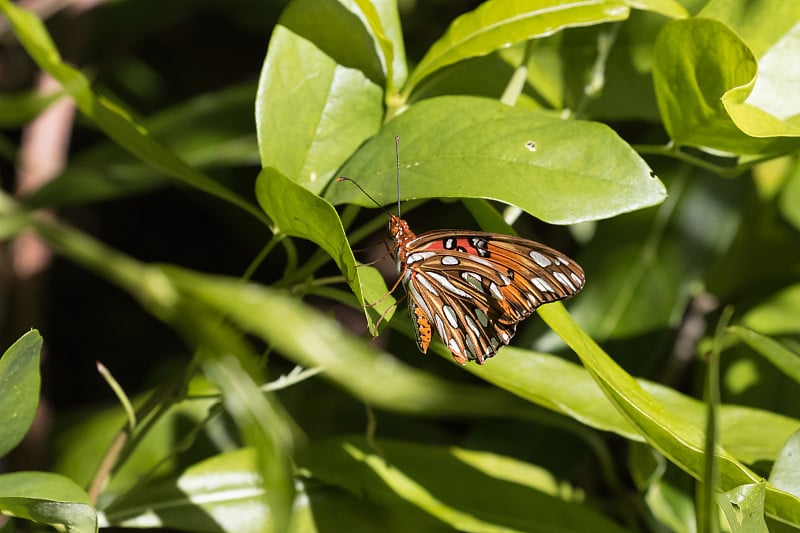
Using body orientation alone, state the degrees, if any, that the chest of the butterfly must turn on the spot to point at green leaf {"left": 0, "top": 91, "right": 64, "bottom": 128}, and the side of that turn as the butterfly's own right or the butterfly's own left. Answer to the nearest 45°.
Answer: approximately 45° to the butterfly's own right

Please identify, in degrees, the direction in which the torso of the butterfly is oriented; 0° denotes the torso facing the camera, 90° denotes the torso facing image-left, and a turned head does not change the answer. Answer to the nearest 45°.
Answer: approximately 90°
